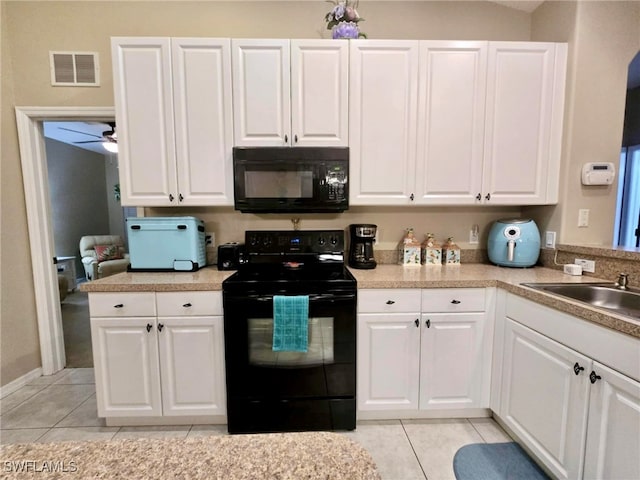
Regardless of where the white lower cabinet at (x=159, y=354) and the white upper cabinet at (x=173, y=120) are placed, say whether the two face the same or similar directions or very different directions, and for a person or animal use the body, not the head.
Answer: same or similar directions

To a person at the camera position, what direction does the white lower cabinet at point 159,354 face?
facing the viewer

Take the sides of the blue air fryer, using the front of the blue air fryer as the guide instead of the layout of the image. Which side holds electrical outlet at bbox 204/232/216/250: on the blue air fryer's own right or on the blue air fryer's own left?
on the blue air fryer's own right

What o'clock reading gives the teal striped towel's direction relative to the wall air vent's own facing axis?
The teal striped towel is roughly at 11 o'clock from the wall air vent.

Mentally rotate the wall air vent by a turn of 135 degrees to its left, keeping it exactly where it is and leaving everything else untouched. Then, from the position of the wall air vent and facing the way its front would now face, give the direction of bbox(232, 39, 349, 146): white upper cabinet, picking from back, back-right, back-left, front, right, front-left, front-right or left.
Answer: right

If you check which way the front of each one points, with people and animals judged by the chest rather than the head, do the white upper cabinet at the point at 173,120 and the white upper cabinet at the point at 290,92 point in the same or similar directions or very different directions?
same or similar directions

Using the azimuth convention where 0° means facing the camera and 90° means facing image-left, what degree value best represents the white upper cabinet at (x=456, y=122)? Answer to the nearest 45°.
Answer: approximately 0°

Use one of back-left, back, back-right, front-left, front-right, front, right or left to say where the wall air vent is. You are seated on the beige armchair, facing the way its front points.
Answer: front-right

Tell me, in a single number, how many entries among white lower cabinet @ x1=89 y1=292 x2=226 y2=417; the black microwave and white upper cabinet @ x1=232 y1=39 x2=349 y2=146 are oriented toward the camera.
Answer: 3

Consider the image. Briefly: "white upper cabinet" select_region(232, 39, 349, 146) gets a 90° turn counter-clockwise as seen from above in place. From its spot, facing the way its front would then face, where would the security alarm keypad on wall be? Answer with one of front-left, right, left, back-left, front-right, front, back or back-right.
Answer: front

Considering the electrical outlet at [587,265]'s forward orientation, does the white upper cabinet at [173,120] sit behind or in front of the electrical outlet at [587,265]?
in front

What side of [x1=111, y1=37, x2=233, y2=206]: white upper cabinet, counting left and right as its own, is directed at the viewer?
front
